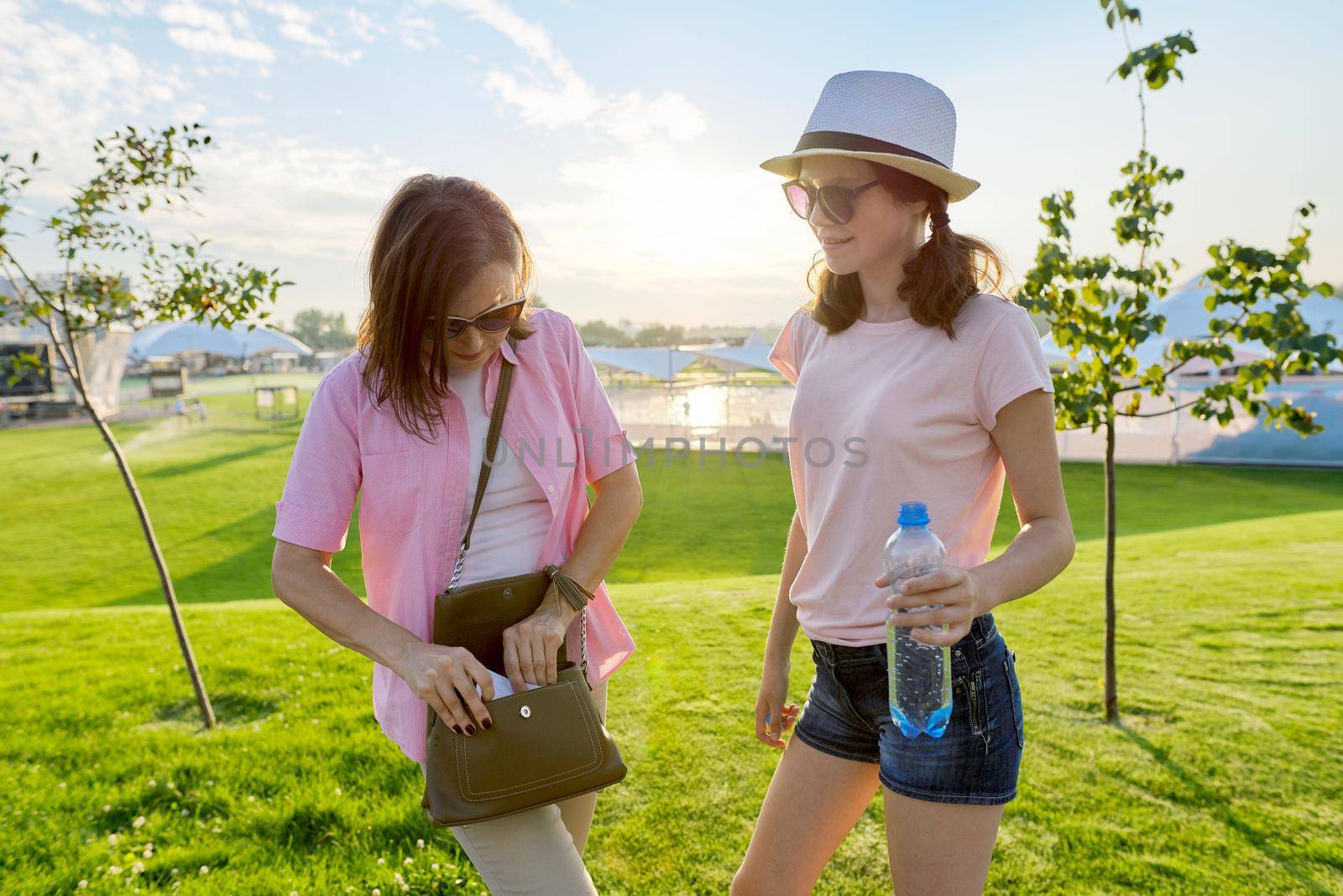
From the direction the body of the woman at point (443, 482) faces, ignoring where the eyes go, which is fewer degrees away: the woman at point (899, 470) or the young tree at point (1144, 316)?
the woman

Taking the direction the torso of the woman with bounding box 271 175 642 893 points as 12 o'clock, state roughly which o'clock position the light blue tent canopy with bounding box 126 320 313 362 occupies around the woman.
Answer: The light blue tent canopy is roughly at 7 o'clock from the woman.

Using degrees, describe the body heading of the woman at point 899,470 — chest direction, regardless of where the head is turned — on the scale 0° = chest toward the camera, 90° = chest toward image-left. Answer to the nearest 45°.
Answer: approximately 45°

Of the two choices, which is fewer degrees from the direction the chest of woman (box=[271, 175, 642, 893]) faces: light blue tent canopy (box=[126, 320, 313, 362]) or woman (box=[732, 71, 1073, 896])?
the woman

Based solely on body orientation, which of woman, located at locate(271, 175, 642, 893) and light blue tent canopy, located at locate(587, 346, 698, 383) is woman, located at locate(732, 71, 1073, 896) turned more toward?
the woman

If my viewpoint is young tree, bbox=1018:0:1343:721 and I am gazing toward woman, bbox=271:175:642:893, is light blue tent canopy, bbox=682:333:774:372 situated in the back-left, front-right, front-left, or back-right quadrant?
back-right

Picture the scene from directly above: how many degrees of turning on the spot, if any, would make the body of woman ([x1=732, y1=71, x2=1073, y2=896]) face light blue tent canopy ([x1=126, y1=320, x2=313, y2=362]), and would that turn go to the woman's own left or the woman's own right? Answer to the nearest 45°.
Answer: approximately 90° to the woman's own right

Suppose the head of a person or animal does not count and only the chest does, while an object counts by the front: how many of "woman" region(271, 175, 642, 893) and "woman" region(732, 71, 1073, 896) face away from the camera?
0

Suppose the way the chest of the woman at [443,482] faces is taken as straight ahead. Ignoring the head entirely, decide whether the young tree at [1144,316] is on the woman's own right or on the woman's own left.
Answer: on the woman's own left

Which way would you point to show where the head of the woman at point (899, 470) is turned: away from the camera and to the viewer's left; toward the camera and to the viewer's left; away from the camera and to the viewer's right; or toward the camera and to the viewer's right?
toward the camera and to the viewer's left

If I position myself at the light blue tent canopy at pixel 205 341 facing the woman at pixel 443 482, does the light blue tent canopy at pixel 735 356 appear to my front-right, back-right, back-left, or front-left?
front-left

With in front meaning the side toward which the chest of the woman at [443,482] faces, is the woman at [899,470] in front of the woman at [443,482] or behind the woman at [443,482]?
in front
